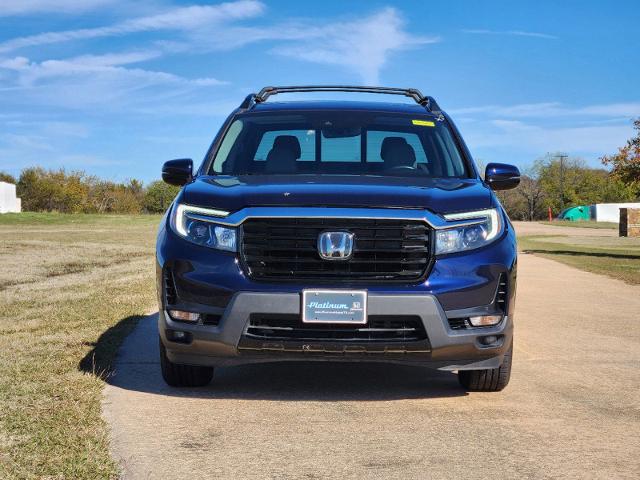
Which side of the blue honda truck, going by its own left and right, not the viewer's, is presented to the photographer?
front
